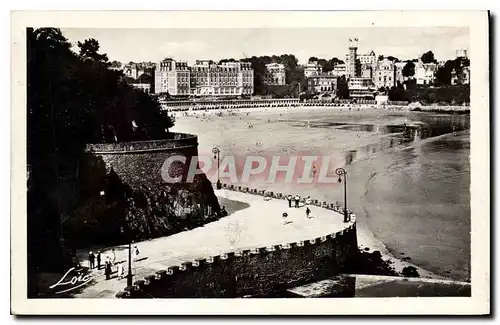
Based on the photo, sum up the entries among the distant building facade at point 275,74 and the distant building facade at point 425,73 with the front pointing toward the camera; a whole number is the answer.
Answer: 2

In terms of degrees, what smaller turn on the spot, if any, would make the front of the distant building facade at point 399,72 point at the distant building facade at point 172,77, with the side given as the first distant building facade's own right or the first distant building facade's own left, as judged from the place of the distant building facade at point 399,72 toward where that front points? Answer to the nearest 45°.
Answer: approximately 90° to the first distant building facade's own right

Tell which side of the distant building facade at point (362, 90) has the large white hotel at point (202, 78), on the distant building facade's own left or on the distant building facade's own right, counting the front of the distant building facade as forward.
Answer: on the distant building facade's own right
